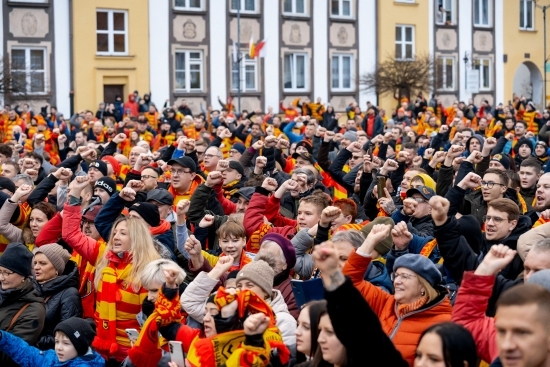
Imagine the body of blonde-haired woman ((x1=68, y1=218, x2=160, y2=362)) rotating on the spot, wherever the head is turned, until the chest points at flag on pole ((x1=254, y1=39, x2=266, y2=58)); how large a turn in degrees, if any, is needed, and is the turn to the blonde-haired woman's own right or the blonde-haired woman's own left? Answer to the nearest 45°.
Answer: approximately 135° to the blonde-haired woman's own right

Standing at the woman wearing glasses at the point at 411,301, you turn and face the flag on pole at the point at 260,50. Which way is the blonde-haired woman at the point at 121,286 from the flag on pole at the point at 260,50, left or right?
left

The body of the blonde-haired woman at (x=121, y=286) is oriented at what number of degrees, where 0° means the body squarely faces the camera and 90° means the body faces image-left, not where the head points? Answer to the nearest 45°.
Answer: approximately 45°

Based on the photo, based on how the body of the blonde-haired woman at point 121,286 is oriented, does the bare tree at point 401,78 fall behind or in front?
behind

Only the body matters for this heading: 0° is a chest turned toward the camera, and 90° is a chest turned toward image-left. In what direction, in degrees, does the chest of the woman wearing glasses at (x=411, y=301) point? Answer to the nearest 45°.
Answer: approximately 45°

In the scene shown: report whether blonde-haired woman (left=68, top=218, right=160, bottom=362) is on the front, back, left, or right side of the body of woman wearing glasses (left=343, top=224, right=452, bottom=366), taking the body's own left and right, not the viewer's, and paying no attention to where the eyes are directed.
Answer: right

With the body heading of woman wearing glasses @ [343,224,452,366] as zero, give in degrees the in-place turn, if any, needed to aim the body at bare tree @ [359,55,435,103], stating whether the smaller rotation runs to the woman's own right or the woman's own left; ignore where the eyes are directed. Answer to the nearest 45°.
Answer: approximately 135° to the woman's own right

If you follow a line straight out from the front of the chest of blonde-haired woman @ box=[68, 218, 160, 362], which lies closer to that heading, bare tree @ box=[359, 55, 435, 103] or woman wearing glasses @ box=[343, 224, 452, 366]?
the woman wearing glasses

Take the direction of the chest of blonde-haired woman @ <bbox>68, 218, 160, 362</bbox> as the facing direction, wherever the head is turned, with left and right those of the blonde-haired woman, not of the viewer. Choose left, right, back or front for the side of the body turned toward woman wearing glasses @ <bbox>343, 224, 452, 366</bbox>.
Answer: left
